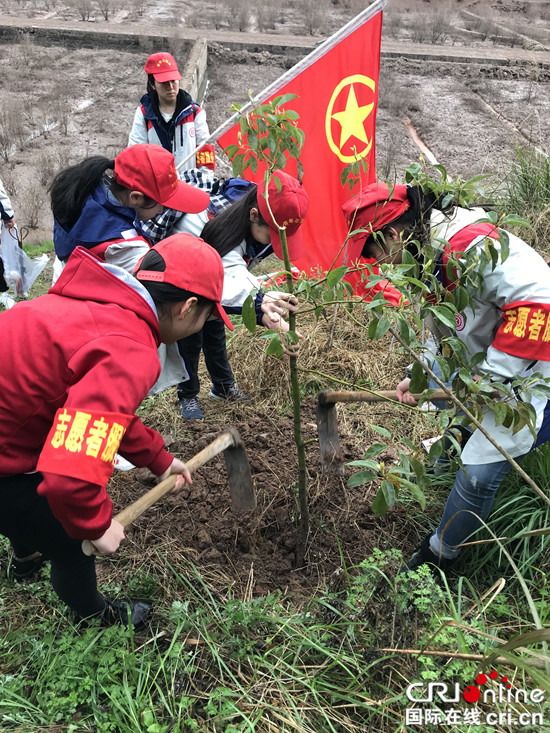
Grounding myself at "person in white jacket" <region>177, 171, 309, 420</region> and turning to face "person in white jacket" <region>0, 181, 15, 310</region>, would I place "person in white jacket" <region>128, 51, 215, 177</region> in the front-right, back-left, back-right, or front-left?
front-right

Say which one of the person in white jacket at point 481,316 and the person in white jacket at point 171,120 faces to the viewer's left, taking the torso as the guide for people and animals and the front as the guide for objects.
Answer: the person in white jacket at point 481,316

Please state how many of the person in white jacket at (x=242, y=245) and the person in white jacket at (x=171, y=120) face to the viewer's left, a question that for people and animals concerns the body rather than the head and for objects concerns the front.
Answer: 0

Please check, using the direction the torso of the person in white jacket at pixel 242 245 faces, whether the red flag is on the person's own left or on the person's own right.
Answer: on the person's own left

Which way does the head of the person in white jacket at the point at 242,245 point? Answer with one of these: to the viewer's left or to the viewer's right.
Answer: to the viewer's right

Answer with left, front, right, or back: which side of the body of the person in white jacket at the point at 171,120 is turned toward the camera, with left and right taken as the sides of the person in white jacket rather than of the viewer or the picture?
front

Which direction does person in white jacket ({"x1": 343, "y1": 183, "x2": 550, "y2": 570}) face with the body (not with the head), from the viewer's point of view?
to the viewer's left

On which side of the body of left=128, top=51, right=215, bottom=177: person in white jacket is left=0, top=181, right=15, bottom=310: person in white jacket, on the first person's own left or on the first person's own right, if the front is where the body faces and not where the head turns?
on the first person's own right

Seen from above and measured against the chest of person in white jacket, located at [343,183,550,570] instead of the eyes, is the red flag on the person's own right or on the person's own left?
on the person's own right

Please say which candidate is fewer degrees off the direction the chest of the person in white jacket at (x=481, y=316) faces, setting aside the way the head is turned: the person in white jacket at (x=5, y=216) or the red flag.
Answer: the person in white jacket

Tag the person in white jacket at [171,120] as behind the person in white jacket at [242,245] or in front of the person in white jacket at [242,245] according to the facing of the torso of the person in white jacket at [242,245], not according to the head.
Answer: behind

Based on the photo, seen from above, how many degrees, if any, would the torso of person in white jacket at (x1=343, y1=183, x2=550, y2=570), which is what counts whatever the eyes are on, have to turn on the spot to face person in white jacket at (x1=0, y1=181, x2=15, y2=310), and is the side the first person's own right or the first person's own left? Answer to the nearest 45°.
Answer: approximately 45° to the first person's own right

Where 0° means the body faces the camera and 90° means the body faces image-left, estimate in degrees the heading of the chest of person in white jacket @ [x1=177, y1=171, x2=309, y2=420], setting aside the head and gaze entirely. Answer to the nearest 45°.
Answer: approximately 315°

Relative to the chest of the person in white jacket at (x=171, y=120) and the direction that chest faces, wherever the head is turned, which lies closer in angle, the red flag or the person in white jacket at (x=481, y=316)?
the person in white jacket

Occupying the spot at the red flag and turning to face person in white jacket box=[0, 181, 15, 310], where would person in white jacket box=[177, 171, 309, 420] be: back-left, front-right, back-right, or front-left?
front-left
